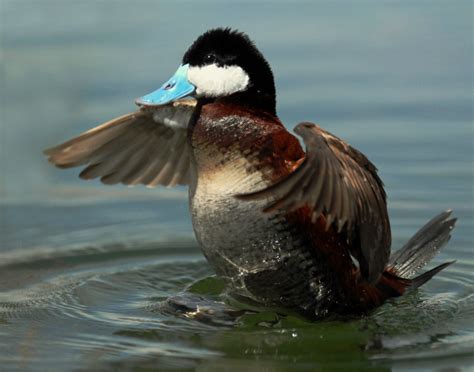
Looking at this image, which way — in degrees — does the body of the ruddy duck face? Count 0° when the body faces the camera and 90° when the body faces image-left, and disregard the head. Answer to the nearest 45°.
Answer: approximately 45°
